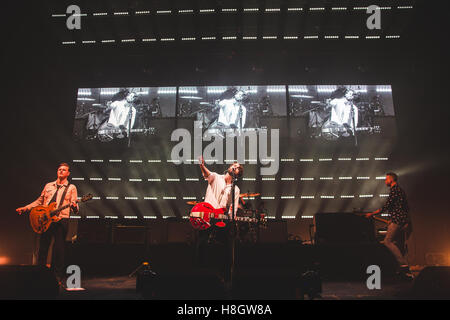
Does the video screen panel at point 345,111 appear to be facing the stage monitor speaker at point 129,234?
no

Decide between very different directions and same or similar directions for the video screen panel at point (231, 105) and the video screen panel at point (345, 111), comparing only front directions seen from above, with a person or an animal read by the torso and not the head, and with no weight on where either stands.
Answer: same or similar directions

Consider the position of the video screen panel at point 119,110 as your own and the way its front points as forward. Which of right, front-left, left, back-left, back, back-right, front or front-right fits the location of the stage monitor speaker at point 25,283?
front

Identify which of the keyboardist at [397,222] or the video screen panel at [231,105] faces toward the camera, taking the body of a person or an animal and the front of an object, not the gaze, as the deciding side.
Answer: the video screen panel

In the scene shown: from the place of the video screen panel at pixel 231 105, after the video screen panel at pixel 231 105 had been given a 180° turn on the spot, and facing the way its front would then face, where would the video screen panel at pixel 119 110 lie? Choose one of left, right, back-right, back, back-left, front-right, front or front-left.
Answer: left

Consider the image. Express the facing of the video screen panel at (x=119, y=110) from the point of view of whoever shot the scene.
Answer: facing the viewer

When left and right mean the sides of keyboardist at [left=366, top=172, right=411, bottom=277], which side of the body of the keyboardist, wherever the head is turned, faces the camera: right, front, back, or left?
left

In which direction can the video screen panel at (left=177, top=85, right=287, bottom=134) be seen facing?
toward the camera

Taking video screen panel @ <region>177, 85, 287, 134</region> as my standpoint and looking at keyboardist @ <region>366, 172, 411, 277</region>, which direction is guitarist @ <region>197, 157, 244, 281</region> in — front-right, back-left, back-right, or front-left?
front-right

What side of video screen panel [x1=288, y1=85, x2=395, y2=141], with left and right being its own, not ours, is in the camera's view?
front
